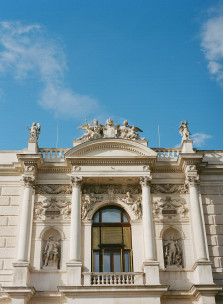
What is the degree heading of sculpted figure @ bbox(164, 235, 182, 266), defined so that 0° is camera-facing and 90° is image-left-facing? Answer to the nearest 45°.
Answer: approximately 0°

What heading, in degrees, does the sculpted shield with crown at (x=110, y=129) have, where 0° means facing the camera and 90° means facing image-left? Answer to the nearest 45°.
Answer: approximately 0°

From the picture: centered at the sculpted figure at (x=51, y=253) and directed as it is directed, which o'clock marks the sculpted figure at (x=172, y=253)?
the sculpted figure at (x=172, y=253) is roughly at 9 o'clock from the sculpted figure at (x=51, y=253).

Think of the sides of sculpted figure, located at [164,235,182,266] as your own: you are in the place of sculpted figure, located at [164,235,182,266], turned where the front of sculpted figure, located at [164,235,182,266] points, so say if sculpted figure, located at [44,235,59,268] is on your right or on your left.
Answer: on your right
